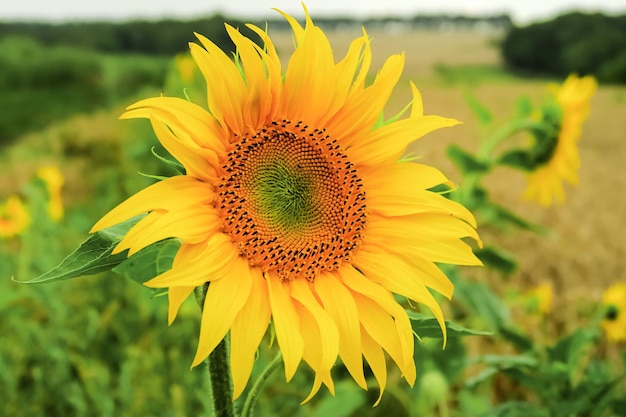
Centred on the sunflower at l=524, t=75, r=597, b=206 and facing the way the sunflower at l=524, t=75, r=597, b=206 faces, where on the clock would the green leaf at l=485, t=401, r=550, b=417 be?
The green leaf is roughly at 3 o'clock from the sunflower.

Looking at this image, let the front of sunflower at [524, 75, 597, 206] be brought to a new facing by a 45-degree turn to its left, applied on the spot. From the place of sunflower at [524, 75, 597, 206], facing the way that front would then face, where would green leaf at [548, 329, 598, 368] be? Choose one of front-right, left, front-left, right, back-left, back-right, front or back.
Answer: back-right

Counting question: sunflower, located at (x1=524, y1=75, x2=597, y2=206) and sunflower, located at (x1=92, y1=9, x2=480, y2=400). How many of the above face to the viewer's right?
1

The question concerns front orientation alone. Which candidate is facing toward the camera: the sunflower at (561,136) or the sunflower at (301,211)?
the sunflower at (301,211)

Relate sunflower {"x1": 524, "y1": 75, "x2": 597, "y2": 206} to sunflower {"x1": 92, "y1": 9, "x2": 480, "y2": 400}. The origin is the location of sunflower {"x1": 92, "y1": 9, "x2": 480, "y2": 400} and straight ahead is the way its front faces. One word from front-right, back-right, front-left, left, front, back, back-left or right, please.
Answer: back-left

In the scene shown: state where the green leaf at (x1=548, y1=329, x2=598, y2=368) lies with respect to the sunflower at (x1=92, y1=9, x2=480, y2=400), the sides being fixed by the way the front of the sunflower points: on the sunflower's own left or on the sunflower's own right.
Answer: on the sunflower's own left

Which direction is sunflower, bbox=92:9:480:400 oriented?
toward the camera

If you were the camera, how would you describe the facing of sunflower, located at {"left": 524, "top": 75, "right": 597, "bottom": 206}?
facing to the right of the viewer

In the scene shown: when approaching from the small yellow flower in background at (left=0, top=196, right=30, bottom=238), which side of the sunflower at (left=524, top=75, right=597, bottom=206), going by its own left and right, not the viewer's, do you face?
back
